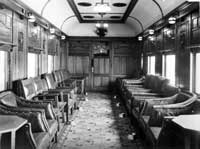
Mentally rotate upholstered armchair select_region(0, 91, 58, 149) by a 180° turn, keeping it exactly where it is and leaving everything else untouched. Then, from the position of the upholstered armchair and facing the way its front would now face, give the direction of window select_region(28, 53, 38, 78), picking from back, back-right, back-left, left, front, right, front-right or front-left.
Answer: front-right

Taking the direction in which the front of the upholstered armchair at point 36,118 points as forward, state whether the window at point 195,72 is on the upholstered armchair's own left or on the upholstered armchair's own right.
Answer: on the upholstered armchair's own left

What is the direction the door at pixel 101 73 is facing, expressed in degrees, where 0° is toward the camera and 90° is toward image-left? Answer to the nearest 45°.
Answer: approximately 0°

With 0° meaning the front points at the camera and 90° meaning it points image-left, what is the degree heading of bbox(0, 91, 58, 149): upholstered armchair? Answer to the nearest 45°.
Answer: approximately 315°

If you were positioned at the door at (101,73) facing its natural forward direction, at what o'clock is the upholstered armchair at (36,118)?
The upholstered armchair is roughly at 12 o'clock from the door.
